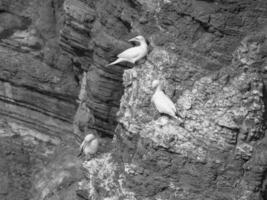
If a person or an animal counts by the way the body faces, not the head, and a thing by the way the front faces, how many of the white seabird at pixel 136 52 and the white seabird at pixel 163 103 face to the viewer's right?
1

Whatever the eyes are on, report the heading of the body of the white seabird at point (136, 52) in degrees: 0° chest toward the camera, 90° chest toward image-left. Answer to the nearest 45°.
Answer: approximately 270°

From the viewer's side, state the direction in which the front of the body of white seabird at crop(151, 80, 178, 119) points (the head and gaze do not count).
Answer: to the viewer's left

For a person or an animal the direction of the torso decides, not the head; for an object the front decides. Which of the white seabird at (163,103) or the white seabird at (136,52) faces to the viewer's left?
the white seabird at (163,103)

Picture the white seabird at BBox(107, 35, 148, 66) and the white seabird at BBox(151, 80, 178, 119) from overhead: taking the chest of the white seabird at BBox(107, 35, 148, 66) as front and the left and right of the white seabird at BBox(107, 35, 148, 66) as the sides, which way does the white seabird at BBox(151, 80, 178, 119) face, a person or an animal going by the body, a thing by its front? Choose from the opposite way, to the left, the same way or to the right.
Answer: the opposite way
